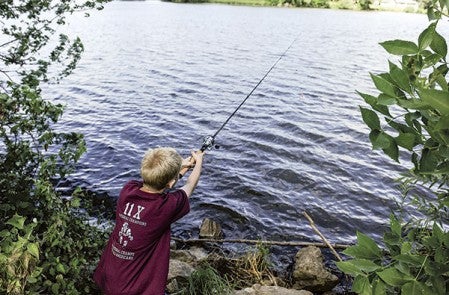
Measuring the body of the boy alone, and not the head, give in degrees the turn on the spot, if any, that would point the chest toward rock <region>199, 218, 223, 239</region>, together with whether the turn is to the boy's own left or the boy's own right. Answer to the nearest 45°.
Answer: approximately 45° to the boy's own left

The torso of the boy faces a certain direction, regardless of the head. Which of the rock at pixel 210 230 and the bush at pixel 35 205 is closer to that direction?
the rock

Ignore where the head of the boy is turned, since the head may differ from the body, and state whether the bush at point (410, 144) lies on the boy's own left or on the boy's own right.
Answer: on the boy's own right

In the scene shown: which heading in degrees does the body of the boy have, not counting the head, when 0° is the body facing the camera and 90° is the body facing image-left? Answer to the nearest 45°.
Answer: approximately 225°
